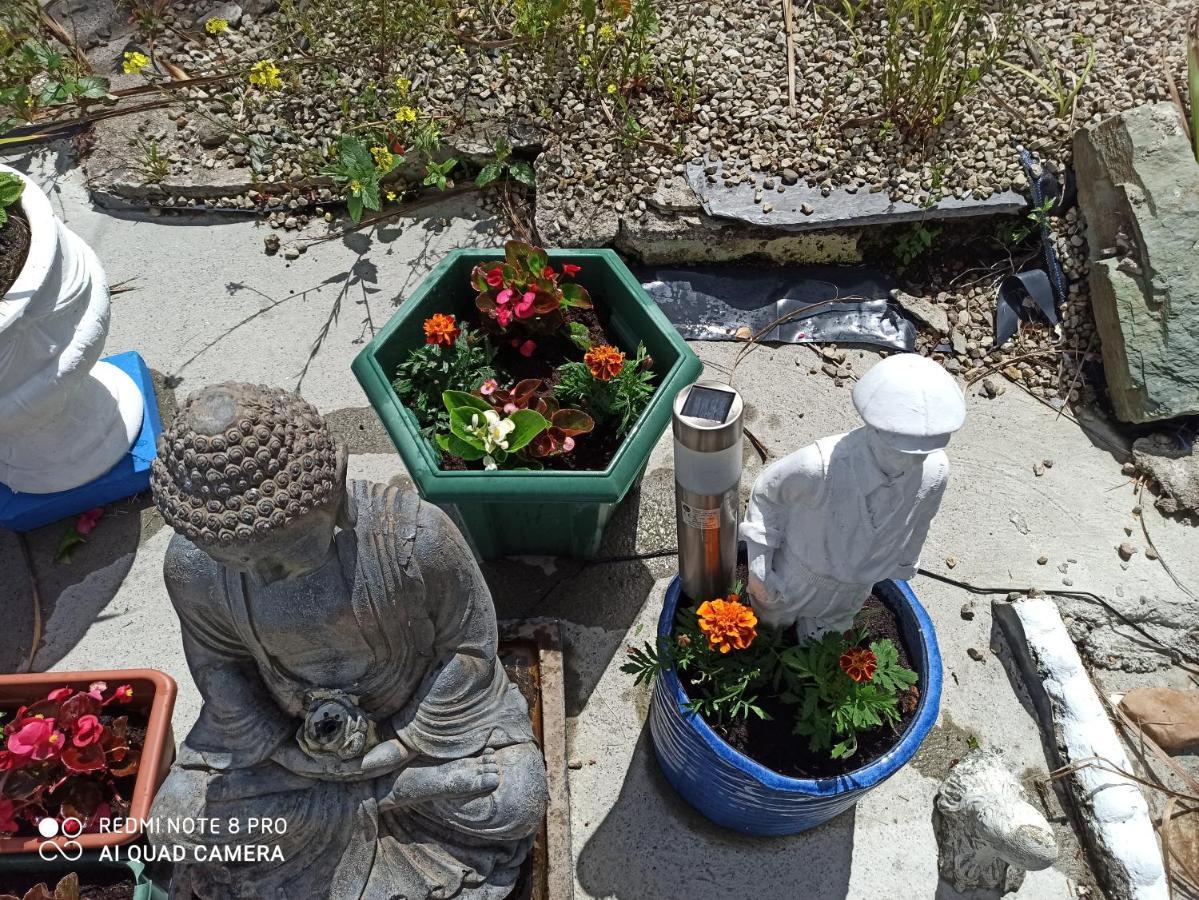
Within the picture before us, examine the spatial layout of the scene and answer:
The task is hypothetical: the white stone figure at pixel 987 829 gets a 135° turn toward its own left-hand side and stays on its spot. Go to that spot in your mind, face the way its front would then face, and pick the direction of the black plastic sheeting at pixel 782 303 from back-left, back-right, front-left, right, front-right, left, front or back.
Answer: front-left

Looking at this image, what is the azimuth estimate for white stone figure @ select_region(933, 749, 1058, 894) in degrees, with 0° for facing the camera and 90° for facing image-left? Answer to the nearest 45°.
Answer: approximately 315°

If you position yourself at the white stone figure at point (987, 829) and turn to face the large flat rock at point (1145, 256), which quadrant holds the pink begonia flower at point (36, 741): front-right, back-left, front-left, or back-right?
back-left
